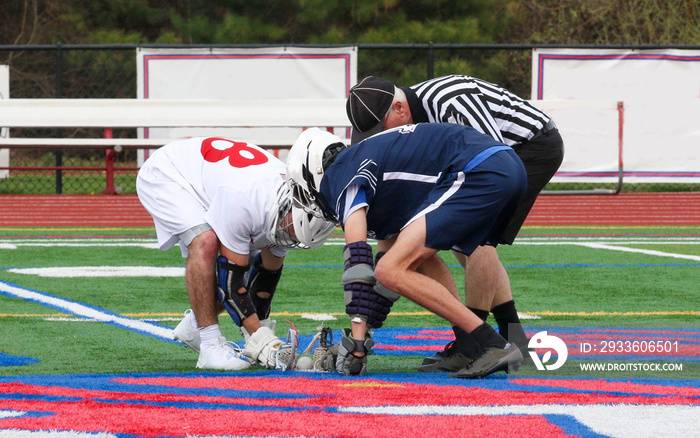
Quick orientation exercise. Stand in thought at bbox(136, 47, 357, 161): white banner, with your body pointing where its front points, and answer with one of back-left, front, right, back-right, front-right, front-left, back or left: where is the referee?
front

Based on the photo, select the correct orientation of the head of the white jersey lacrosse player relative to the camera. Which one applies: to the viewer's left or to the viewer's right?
to the viewer's right

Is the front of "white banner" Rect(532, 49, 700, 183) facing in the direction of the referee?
yes

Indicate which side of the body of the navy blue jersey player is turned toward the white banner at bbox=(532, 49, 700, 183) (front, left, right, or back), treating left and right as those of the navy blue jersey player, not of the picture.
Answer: right

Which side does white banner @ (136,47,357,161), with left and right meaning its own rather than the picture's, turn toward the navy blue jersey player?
front

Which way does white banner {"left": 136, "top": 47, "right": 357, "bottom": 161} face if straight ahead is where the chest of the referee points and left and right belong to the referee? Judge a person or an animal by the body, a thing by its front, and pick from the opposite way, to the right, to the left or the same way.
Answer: to the left

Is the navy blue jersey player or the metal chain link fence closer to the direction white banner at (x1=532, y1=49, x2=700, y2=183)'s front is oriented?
the navy blue jersey player

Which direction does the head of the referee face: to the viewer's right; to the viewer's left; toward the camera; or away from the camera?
to the viewer's left

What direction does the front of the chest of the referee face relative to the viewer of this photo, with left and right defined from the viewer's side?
facing to the left of the viewer

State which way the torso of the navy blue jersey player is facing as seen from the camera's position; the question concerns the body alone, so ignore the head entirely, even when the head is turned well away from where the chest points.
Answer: to the viewer's left

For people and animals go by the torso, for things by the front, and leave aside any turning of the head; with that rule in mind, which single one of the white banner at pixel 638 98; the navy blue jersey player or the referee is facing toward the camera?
the white banner

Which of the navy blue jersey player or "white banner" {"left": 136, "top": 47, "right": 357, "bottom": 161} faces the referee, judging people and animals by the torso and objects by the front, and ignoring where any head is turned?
the white banner

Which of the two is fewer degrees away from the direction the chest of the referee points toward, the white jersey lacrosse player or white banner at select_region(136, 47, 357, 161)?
the white jersey lacrosse player

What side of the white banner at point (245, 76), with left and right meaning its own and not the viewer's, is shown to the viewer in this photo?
front

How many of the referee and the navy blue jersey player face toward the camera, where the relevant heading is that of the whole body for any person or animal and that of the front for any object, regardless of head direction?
0
